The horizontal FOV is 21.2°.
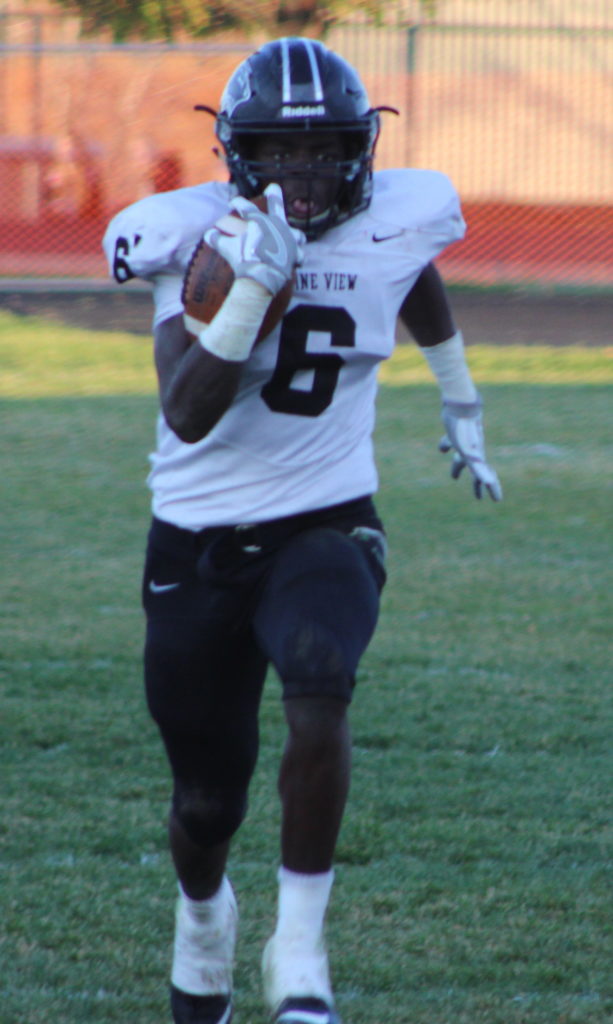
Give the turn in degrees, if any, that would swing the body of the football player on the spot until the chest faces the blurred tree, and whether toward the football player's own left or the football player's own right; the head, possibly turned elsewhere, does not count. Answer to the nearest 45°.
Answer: approximately 180°

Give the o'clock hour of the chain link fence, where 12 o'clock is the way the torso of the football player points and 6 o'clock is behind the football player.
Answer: The chain link fence is roughly at 6 o'clock from the football player.

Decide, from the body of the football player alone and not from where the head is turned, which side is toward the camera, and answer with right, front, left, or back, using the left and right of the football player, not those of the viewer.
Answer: front
